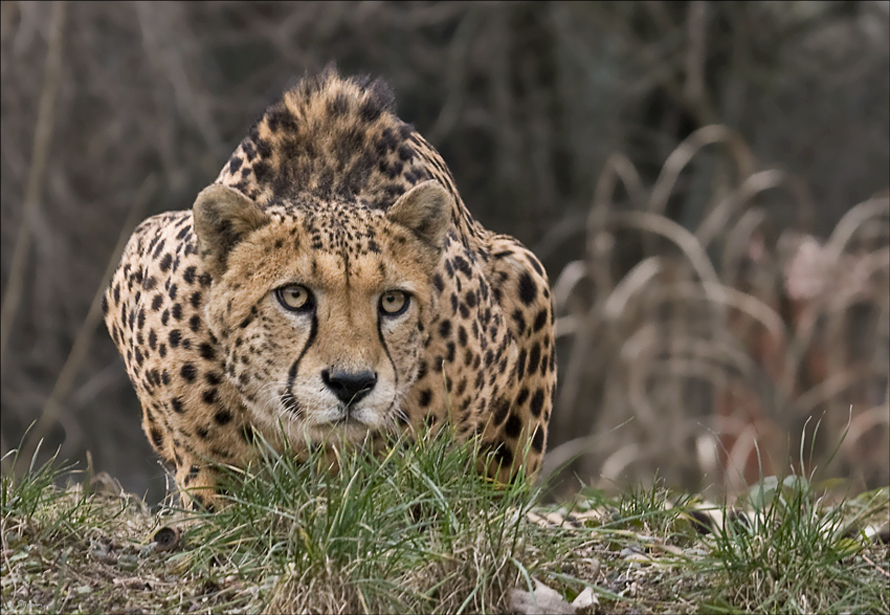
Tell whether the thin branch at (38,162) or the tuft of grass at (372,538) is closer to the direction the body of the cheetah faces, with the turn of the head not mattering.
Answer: the tuft of grass

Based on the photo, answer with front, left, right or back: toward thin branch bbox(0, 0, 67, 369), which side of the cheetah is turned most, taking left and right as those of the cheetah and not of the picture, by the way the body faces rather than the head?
back

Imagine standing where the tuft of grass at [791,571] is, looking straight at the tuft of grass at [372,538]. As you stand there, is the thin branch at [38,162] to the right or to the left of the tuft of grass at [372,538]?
right

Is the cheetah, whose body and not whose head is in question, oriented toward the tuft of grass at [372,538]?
yes

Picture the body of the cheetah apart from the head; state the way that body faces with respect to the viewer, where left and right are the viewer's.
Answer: facing the viewer

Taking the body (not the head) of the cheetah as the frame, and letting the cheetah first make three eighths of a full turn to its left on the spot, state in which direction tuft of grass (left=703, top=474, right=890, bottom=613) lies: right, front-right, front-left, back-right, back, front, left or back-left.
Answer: right
